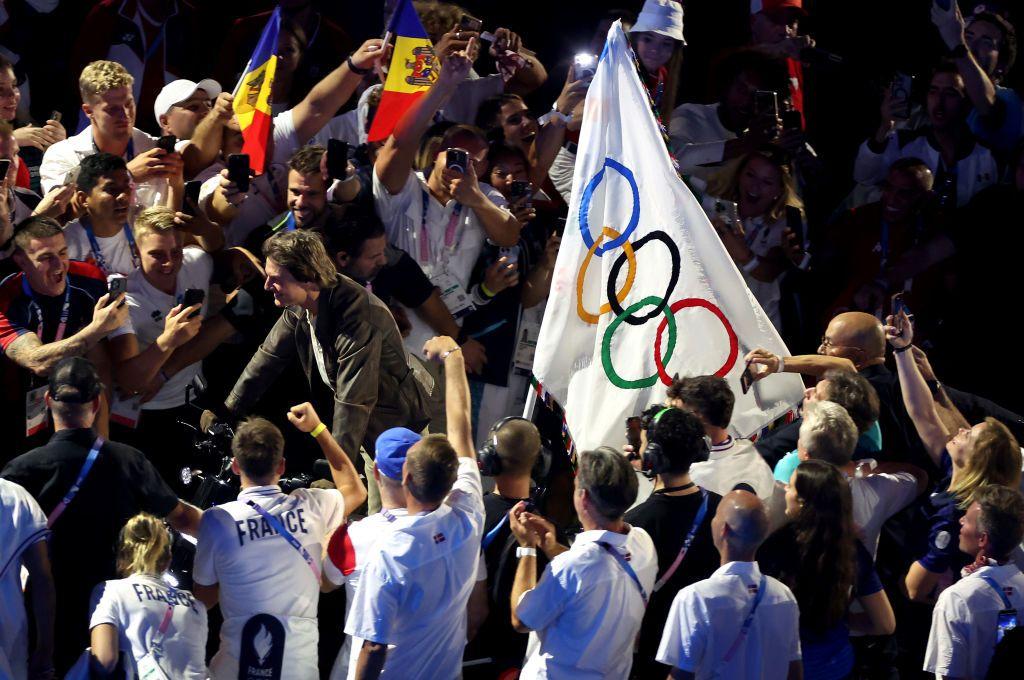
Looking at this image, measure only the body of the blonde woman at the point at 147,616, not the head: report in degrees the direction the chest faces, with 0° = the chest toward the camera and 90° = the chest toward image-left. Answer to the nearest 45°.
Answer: approximately 180°

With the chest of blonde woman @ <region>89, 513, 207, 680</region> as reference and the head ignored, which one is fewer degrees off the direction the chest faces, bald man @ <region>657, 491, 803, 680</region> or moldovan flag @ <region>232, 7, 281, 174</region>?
the moldovan flag

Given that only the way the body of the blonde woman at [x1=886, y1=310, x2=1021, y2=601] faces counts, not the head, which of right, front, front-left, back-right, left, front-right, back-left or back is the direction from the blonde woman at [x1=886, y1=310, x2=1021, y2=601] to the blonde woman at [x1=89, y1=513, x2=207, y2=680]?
front-left

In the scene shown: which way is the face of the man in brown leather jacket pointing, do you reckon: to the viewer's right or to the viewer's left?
to the viewer's left

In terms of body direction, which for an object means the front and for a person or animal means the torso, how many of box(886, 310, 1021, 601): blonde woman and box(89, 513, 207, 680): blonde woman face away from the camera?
1

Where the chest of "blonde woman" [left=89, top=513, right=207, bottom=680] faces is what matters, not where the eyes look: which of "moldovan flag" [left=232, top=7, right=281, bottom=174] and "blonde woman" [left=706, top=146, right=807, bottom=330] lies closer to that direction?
the moldovan flag

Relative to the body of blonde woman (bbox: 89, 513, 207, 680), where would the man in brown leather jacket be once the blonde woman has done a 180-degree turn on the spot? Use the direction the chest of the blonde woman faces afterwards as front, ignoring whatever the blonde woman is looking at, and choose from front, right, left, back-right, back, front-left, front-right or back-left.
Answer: back-left

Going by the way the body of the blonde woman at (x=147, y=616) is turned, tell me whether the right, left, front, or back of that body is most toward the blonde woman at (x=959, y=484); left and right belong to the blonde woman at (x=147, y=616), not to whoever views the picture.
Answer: right

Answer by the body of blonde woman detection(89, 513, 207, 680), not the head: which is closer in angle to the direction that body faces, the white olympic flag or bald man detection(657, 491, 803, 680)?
the white olympic flag

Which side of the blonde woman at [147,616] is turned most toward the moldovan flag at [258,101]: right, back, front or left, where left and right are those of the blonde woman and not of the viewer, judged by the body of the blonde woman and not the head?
front

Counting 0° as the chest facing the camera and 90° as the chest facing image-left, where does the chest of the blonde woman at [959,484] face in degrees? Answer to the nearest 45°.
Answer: approximately 90°

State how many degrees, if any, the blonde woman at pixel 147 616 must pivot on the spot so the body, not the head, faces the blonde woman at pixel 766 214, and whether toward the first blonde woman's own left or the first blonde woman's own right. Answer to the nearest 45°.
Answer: approximately 45° to the first blonde woman's own right

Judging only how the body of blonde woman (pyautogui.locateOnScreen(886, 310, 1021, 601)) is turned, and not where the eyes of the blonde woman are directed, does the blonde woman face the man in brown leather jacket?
yes
